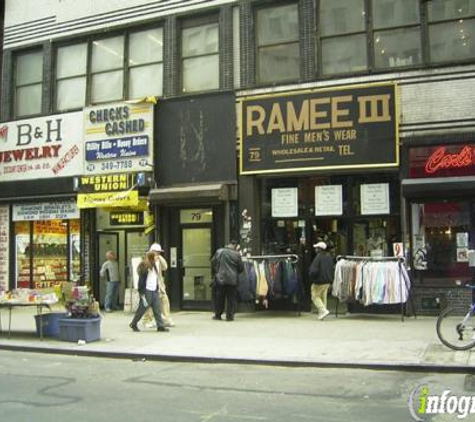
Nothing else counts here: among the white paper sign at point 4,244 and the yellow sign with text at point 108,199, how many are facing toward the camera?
2

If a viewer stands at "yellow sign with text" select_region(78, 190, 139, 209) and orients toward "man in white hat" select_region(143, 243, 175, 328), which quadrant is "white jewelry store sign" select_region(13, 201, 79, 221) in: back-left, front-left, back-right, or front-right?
back-right

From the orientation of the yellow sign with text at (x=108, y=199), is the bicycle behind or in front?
in front

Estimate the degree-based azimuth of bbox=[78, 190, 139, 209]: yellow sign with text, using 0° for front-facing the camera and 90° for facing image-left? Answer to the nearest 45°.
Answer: approximately 0°

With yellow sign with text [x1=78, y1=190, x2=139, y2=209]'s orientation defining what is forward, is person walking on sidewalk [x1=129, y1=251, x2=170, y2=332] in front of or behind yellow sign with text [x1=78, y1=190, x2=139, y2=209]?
in front

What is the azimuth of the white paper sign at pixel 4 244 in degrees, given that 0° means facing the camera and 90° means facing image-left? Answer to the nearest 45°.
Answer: approximately 0°

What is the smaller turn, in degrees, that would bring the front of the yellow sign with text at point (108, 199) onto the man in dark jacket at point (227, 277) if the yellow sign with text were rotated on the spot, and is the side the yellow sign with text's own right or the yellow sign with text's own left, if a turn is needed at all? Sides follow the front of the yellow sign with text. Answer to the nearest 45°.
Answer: approximately 45° to the yellow sign with text's own left

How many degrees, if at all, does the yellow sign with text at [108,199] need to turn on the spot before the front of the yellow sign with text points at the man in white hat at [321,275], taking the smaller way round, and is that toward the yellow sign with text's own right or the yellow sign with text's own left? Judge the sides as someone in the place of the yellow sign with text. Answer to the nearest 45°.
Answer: approximately 45° to the yellow sign with text's own left

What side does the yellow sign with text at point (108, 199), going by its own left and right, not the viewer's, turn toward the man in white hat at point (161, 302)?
front

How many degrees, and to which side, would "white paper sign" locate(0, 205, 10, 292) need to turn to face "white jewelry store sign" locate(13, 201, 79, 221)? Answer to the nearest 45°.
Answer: approximately 45° to its left

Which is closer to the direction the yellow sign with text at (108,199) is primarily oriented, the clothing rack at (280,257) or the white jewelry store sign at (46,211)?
the clothing rack

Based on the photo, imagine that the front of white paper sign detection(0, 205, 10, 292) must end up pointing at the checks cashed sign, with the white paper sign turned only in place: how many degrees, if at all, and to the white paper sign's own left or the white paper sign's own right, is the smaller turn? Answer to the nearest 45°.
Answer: approximately 45° to the white paper sign's own left
